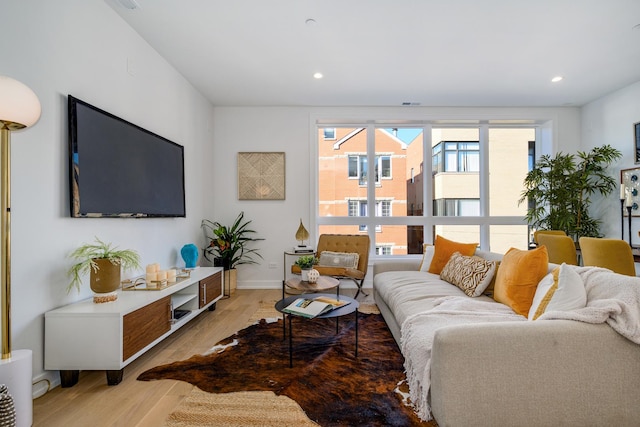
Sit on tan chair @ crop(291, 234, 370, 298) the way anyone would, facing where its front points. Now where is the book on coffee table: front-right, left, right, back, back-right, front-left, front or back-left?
front-left

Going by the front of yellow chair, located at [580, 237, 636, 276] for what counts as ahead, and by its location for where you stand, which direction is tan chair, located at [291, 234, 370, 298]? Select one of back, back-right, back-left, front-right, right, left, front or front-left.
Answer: back-left

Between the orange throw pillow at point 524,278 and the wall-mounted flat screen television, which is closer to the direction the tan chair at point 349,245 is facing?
the wall-mounted flat screen television

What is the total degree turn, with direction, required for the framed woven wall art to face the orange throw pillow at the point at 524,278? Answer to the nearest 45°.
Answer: approximately 45° to its left

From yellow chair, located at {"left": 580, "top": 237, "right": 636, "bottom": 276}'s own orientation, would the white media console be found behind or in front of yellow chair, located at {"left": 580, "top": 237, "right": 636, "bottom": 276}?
behind

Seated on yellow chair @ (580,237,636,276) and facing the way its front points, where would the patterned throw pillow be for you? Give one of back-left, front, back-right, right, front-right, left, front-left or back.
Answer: back

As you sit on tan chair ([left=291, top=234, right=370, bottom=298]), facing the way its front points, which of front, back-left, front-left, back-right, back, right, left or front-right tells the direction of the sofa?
front-left

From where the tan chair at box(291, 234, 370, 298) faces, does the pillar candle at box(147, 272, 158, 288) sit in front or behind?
in front

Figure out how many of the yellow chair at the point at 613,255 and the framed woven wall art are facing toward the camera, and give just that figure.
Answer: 1

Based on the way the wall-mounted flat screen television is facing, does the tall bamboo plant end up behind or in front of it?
in front

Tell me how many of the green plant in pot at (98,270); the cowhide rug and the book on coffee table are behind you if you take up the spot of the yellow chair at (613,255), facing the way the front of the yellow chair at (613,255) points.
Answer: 3

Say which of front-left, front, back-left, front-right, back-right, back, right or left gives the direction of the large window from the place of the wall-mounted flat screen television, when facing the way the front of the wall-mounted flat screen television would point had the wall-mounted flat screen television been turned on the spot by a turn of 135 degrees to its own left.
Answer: right

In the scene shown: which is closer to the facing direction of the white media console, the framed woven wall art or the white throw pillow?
the white throw pillow

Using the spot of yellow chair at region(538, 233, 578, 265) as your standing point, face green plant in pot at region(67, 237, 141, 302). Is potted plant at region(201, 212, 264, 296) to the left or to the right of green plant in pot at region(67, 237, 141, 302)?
right

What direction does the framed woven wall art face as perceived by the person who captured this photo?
facing the viewer

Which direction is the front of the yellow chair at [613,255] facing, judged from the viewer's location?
facing away from the viewer and to the right of the viewer
